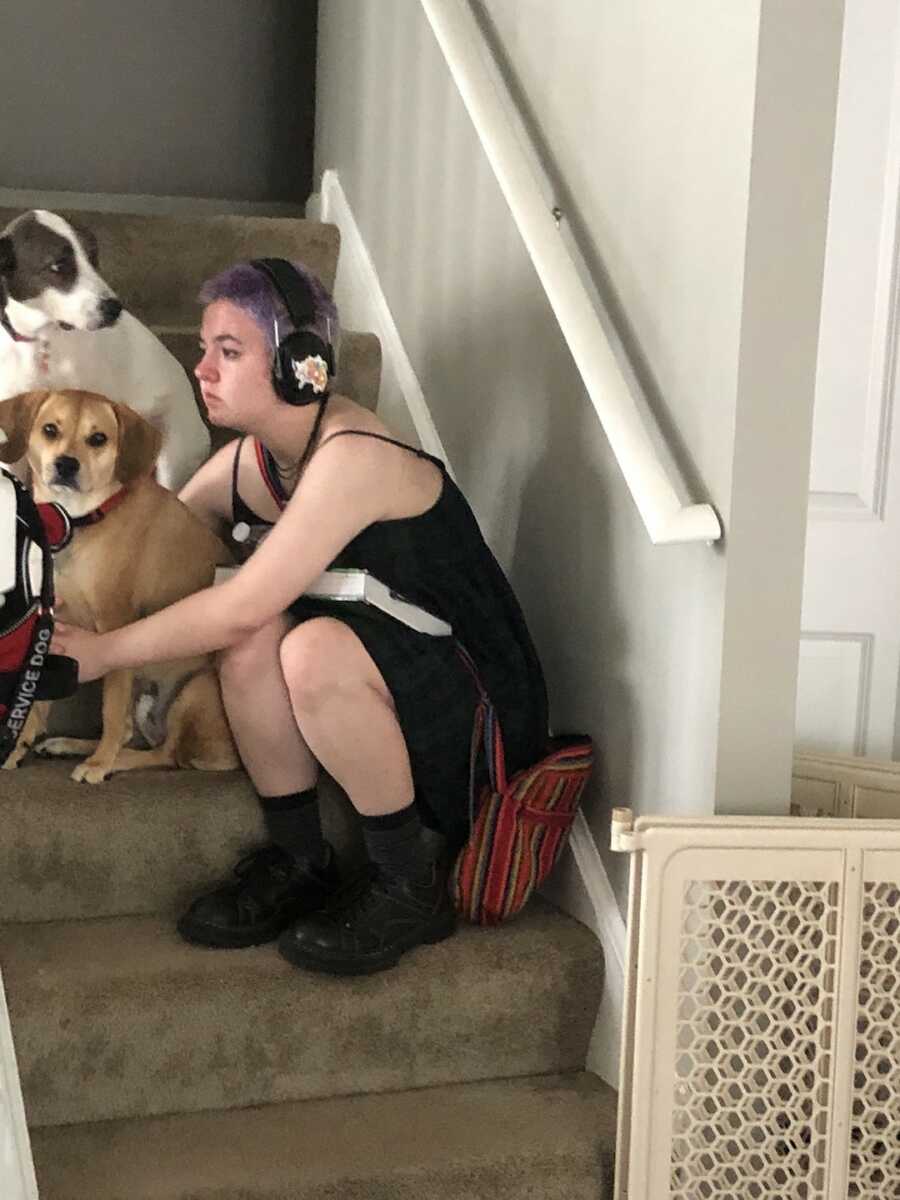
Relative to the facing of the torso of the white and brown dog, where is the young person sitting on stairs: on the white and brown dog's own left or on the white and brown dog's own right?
on the white and brown dog's own left

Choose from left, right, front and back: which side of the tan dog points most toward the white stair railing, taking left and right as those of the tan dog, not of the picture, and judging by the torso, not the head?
left

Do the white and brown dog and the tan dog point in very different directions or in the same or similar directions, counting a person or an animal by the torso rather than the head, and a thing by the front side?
same or similar directions

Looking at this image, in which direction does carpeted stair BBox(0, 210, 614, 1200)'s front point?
toward the camera

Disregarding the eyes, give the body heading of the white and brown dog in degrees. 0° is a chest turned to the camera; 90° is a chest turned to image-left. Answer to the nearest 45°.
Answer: approximately 45°

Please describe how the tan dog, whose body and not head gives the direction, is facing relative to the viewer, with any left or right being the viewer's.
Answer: facing the viewer and to the left of the viewer

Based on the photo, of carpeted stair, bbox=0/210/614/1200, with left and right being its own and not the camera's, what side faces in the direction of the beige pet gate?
left

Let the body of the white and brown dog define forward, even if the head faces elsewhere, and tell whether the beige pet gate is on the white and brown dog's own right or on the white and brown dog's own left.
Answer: on the white and brown dog's own left

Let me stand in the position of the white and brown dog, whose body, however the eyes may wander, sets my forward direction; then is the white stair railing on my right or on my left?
on my left
